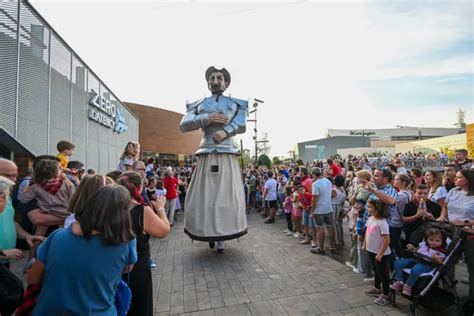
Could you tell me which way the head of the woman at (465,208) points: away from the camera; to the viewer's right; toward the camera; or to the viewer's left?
to the viewer's left

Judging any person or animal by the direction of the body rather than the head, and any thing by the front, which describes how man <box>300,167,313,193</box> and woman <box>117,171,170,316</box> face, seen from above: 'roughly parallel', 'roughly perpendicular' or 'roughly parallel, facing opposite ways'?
roughly perpendicular

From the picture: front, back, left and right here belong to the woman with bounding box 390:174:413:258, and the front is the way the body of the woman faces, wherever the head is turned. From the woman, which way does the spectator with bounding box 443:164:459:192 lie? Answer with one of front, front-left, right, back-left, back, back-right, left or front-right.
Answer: back-right

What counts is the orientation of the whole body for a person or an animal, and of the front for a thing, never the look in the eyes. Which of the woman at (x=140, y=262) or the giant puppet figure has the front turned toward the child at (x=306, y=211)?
the woman

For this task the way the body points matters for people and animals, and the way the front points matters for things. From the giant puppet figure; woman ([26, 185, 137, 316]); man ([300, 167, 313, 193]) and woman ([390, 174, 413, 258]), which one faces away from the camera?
woman ([26, 185, 137, 316])

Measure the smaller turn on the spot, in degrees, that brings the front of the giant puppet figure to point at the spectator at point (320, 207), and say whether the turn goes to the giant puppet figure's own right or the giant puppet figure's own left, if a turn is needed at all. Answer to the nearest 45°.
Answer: approximately 90° to the giant puppet figure's own left

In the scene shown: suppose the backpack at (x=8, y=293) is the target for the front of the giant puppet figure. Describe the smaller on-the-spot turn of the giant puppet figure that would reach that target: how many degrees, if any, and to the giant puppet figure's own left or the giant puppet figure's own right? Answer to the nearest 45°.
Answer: approximately 45° to the giant puppet figure's own right

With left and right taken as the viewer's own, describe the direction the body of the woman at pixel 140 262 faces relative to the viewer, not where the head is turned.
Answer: facing away from the viewer and to the right of the viewer

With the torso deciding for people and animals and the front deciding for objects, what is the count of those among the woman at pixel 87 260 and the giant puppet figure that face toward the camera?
1

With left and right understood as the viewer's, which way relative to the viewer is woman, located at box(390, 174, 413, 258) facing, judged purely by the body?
facing to the left of the viewer

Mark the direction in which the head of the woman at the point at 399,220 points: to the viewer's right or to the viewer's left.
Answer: to the viewer's left

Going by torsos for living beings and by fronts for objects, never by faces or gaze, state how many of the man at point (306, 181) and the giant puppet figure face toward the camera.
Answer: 1

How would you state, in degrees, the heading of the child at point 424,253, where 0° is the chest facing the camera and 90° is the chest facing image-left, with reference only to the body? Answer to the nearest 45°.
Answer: approximately 45°
